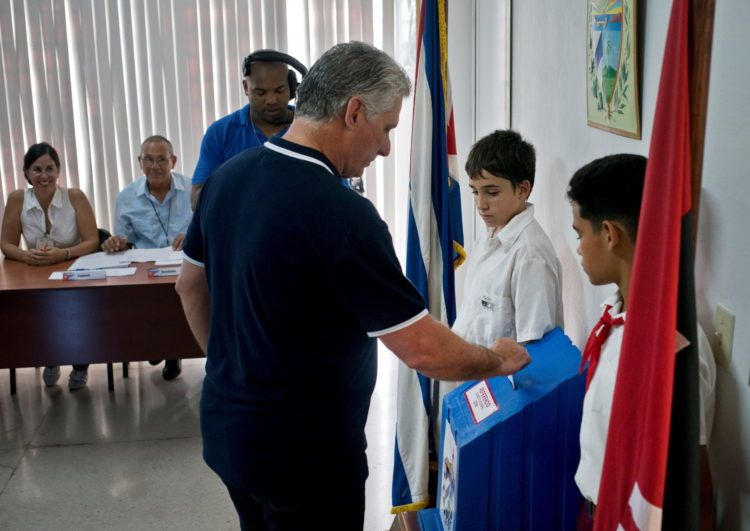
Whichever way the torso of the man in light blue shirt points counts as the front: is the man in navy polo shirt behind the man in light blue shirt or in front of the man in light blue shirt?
in front

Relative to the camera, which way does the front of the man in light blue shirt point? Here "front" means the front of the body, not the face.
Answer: toward the camera

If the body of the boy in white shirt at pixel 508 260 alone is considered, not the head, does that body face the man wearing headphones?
no

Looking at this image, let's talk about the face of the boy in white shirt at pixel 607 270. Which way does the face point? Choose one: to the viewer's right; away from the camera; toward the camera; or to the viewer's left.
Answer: to the viewer's left

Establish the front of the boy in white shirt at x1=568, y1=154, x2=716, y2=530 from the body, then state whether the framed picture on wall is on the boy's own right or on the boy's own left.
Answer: on the boy's own right

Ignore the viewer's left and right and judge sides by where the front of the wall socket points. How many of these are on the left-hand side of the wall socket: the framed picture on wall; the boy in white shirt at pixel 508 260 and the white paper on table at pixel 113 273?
0

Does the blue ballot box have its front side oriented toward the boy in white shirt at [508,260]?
no

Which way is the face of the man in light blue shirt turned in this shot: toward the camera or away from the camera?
toward the camera

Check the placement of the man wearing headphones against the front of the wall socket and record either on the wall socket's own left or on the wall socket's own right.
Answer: on the wall socket's own right

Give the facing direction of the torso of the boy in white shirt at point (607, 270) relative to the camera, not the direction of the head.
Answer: to the viewer's left

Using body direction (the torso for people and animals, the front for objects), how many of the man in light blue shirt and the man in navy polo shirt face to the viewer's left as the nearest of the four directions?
0

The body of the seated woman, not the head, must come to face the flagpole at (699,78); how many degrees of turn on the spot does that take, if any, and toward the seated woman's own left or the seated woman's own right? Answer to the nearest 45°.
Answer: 0° — they already face it

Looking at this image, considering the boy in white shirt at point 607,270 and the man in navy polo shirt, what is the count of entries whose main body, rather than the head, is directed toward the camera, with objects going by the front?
0

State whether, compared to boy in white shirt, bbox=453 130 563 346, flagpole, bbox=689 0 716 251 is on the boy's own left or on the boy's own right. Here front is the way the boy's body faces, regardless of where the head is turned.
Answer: on the boy's own left

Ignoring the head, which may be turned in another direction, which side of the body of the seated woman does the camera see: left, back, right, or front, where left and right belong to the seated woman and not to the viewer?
front
